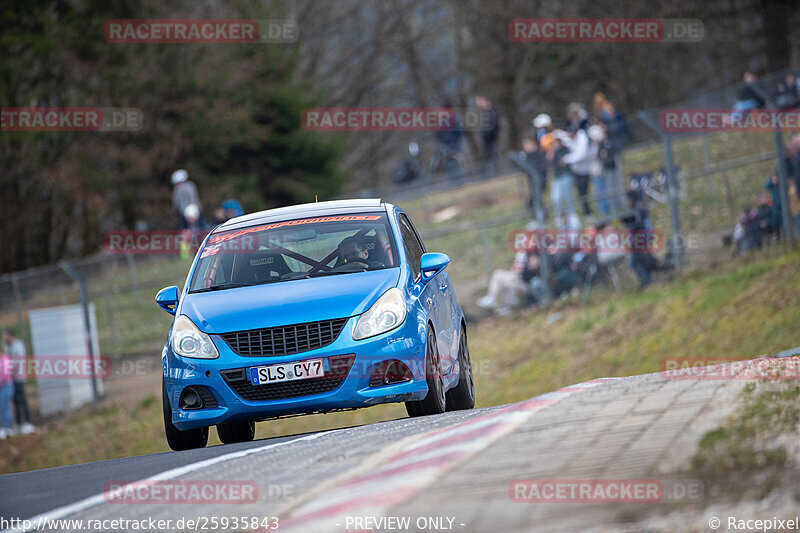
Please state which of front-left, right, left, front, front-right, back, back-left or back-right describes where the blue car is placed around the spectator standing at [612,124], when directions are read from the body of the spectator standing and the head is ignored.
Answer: front-left

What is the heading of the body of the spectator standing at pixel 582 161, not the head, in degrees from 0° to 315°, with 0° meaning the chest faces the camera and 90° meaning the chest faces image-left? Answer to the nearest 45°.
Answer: approximately 45°

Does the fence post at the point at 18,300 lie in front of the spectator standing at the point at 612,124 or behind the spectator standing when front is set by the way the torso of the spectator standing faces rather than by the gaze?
in front

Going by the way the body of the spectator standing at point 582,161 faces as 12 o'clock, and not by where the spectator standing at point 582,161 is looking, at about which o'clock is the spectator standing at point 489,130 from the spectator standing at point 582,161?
the spectator standing at point 489,130 is roughly at 4 o'clock from the spectator standing at point 582,161.
